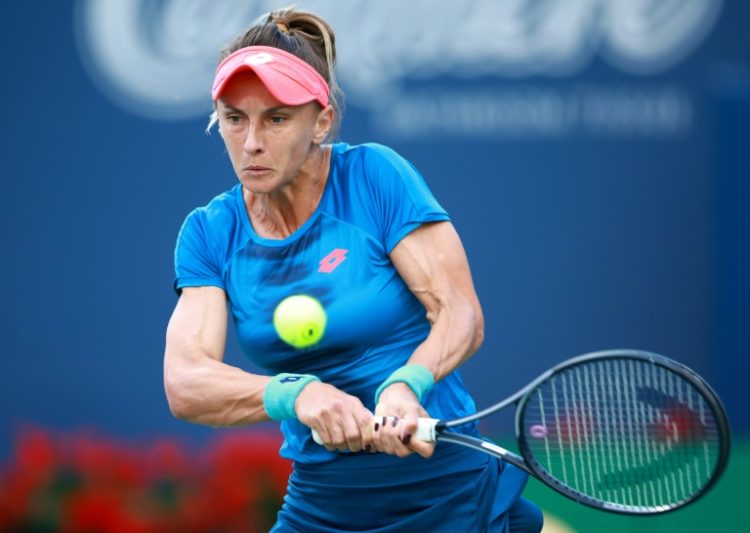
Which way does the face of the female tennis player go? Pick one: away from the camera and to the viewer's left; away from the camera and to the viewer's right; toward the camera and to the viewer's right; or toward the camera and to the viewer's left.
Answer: toward the camera and to the viewer's left

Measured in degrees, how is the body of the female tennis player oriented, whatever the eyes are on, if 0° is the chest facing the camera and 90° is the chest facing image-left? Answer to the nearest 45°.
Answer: approximately 45°
